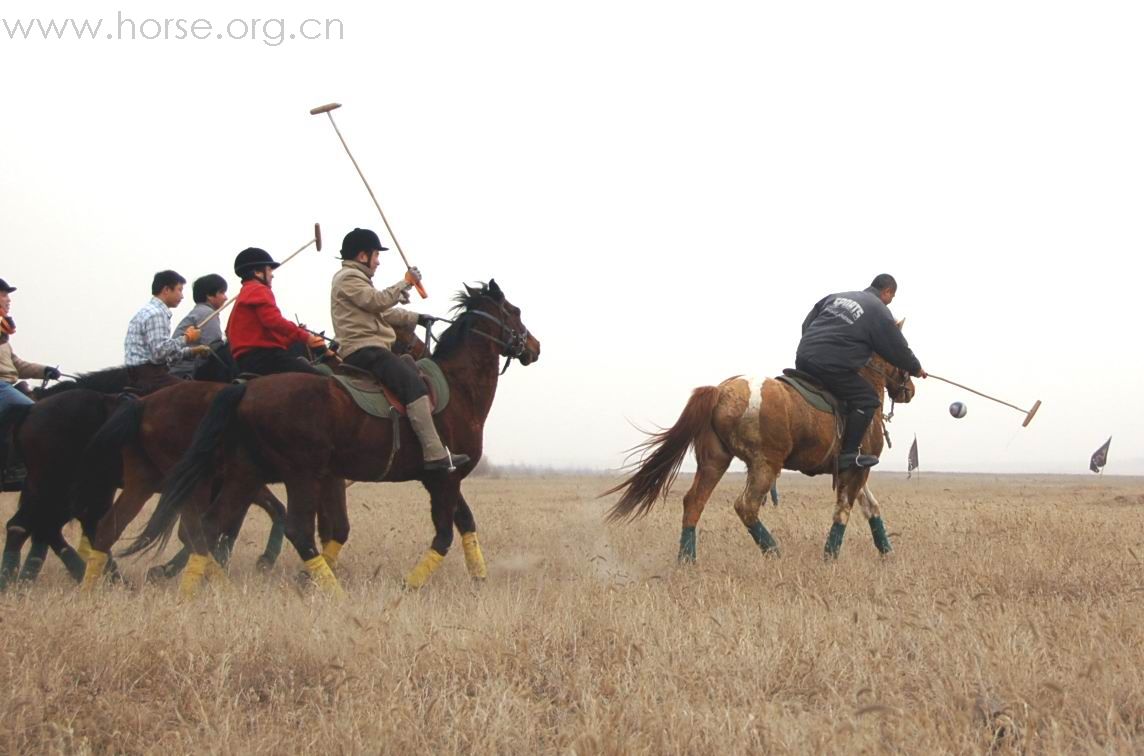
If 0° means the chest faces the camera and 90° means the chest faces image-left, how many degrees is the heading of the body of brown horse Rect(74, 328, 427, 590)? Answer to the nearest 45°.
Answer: approximately 270°

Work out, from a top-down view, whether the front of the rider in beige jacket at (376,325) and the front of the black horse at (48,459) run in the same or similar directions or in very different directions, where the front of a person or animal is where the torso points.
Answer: same or similar directions

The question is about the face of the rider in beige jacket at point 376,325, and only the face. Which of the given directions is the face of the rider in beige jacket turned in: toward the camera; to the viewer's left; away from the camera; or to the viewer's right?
to the viewer's right

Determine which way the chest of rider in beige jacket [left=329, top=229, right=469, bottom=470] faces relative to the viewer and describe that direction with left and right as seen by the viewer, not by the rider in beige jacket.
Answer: facing to the right of the viewer

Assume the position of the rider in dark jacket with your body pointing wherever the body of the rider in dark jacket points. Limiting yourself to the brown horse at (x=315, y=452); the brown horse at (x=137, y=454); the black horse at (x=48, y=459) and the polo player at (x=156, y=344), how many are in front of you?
0

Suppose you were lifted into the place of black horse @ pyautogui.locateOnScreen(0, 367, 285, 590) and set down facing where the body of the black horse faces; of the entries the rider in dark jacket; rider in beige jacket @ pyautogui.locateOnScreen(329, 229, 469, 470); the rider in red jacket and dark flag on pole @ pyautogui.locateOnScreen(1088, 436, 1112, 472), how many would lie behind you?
0

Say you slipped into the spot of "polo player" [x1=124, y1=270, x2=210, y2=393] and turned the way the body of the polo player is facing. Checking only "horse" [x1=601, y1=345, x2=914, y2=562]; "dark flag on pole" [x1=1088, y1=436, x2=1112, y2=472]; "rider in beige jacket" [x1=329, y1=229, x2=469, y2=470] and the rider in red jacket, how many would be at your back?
0

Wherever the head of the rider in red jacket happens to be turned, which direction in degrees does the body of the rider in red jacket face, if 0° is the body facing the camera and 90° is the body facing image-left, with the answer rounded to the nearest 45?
approximately 270°

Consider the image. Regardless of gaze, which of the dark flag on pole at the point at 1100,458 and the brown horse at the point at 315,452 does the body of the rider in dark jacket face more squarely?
the dark flag on pole

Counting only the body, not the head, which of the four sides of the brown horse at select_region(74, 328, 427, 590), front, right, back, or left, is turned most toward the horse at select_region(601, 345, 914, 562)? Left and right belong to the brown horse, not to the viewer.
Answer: front

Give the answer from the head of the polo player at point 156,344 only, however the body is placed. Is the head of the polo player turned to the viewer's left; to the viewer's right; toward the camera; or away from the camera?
to the viewer's right

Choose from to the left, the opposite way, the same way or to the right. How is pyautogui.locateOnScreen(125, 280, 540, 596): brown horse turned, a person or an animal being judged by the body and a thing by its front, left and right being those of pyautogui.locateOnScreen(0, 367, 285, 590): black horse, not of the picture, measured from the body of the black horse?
the same way

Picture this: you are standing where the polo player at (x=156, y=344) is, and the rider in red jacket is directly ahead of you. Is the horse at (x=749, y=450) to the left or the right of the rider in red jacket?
left

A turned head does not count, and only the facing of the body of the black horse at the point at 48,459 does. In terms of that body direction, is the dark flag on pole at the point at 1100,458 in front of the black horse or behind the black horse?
in front

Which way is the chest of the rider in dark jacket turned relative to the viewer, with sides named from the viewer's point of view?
facing away from the viewer and to the right of the viewer

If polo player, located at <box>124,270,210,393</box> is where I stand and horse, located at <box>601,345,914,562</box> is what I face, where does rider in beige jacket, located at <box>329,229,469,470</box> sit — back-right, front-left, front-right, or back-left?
front-right

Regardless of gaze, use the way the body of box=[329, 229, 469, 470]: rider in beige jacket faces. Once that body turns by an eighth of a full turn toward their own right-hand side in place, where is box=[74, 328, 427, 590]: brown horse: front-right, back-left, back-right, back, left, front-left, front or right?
back-right

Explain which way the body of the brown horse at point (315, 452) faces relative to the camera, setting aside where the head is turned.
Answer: to the viewer's right

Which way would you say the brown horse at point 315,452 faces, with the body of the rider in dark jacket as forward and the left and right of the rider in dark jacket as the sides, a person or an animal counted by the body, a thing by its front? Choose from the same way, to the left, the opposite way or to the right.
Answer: the same way

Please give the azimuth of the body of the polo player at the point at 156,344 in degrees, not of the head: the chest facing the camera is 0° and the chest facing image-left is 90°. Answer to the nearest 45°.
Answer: approximately 270°
